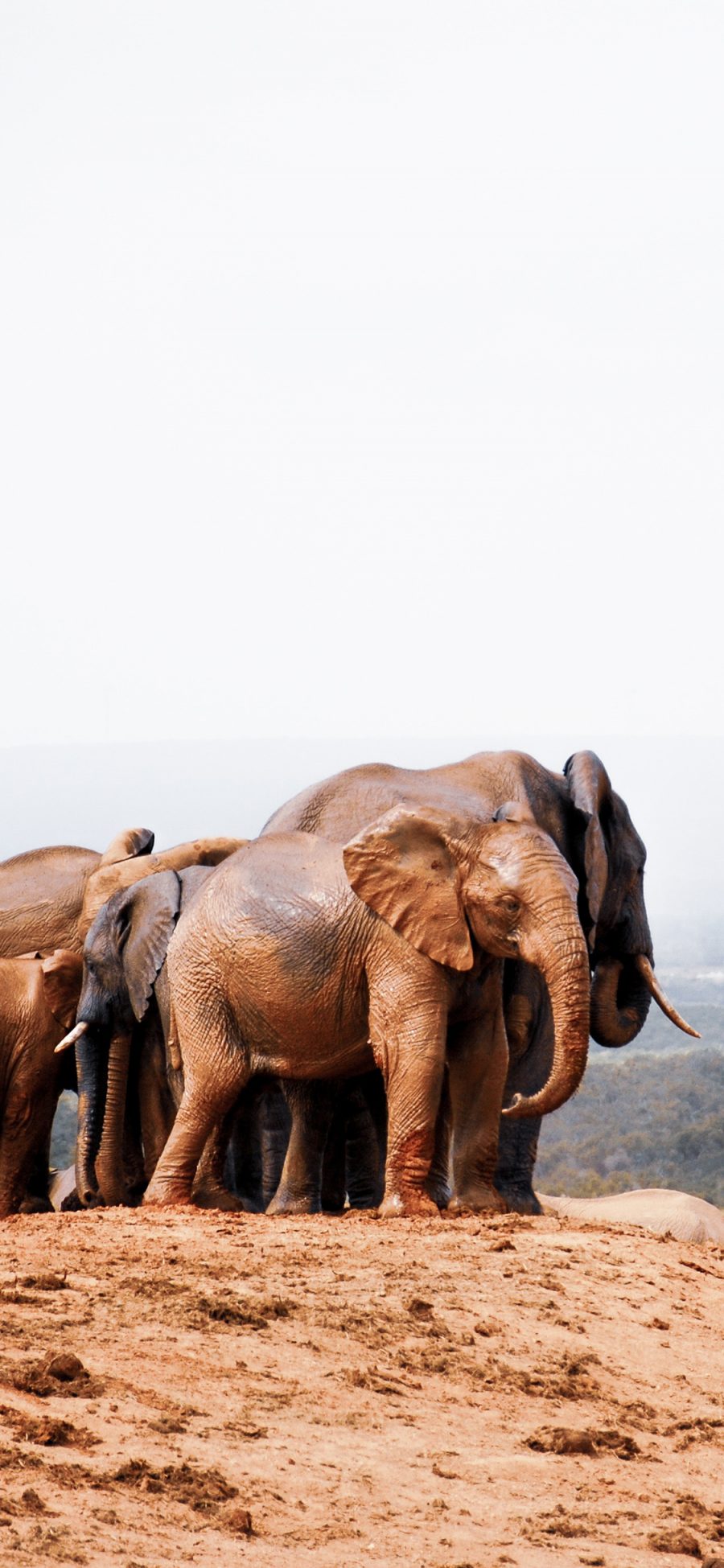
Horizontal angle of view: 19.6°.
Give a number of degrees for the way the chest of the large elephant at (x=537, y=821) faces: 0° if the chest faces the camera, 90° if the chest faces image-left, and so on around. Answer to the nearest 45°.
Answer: approximately 270°

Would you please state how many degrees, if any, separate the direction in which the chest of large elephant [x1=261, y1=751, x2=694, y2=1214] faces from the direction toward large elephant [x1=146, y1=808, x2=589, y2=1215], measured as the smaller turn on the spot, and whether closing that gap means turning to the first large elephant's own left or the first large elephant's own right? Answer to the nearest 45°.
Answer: approximately 135° to the first large elephant's own right

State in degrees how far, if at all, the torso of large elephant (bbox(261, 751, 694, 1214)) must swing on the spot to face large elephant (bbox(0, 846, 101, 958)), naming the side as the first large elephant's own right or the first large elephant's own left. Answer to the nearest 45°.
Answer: approximately 135° to the first large elephant's own left

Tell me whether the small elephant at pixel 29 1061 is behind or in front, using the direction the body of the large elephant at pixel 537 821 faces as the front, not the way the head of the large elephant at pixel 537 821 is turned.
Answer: behind

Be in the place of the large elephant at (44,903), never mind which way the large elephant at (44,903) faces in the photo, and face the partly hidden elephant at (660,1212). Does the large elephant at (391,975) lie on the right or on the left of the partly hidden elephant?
right
